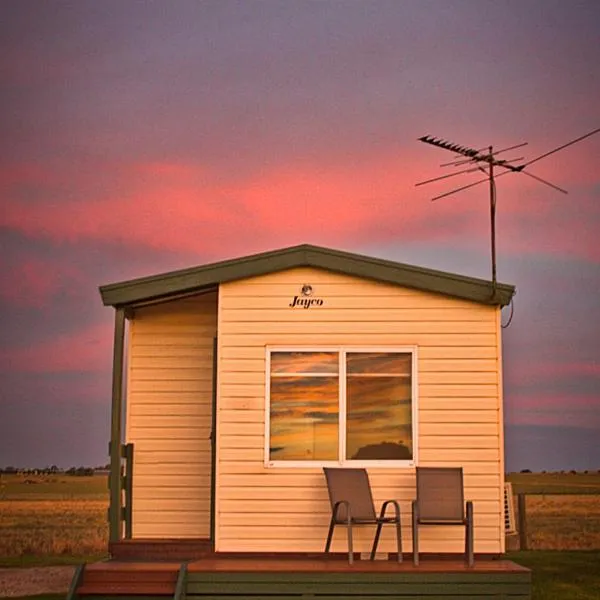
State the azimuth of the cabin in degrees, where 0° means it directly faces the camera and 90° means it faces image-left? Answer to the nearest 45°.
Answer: approximately 0°

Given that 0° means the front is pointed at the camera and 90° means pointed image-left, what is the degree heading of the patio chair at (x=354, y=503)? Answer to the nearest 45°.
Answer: approximately 315°

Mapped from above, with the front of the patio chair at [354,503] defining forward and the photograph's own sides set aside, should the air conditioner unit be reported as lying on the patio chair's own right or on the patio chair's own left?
on the patio chair's own left

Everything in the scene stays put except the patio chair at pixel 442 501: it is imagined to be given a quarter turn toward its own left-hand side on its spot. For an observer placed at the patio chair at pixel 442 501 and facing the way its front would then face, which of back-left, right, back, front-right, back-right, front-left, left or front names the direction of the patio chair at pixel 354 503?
back

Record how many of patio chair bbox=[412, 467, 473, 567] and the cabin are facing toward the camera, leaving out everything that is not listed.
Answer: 2
